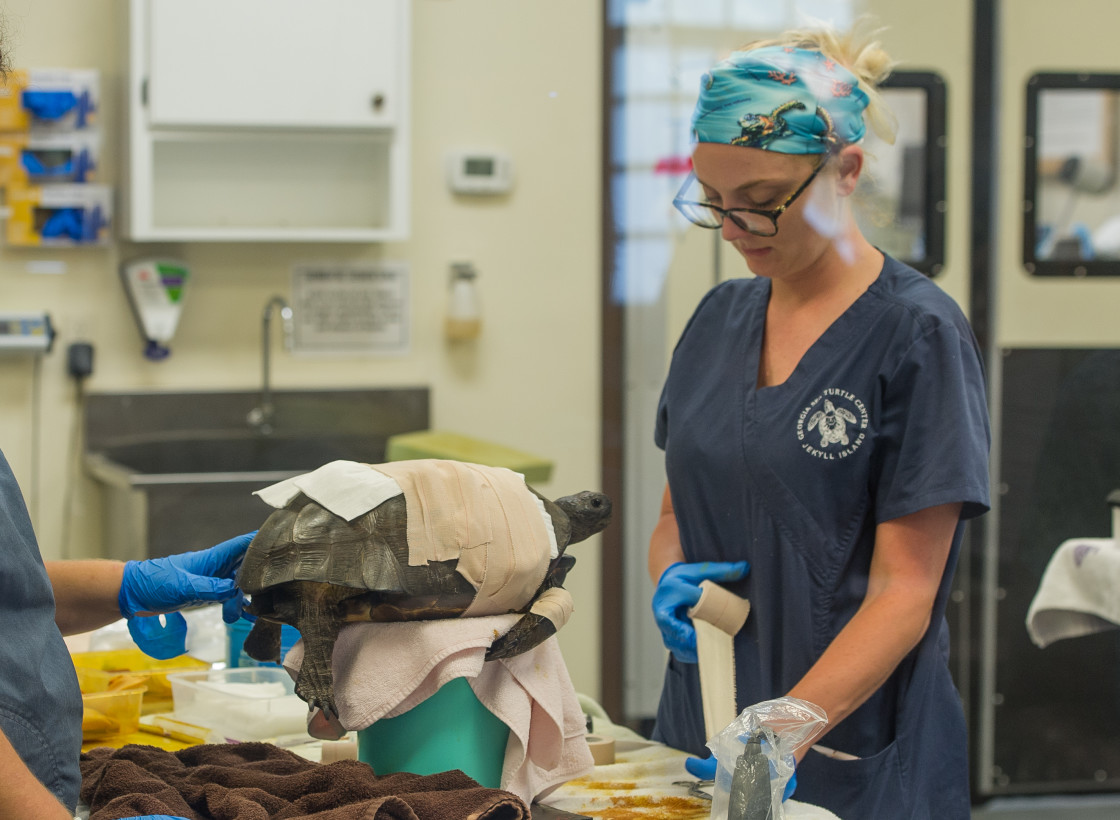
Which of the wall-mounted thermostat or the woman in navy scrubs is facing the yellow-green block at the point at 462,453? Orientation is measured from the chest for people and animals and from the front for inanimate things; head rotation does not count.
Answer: the wall-mounted thermostat

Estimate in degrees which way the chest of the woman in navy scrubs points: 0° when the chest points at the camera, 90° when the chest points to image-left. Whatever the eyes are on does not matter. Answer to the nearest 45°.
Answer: approximately 45°

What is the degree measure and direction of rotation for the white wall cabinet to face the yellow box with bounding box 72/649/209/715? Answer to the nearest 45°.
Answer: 0° — it already faces it

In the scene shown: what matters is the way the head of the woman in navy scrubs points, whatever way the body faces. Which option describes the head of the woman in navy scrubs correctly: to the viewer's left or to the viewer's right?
to the viewer's left

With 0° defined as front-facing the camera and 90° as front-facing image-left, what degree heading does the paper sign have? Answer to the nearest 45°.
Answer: approximately 0°
